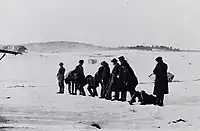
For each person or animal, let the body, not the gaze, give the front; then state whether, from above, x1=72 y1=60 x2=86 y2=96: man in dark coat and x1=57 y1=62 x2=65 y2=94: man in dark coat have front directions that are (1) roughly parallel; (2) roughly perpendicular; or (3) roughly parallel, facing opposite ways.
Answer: roughly parallel

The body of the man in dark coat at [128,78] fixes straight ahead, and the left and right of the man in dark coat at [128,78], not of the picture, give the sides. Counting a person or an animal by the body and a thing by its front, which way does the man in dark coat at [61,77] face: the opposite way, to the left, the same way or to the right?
the same way

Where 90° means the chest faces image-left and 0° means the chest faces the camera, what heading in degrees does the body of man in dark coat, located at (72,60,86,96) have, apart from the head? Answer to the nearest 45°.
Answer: approximately 90°

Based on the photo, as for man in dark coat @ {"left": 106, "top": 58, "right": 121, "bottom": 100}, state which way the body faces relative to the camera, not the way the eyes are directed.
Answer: to the viewer's left

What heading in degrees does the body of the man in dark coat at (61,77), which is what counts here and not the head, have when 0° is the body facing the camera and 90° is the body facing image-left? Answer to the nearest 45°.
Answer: approximately 90°

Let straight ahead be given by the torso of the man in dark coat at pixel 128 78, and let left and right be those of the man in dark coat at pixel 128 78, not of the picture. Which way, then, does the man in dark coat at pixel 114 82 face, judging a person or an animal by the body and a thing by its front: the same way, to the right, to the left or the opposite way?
the same way
